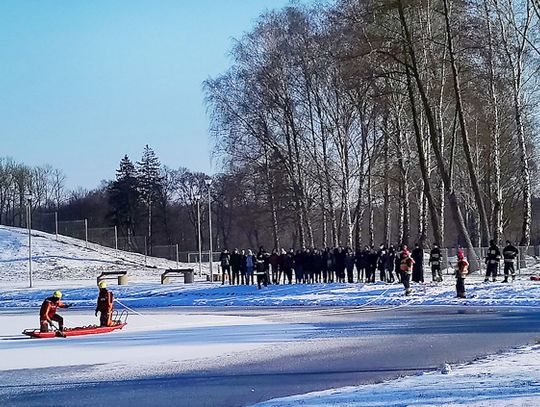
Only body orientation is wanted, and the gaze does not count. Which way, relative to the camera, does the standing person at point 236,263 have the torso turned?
toward the camera

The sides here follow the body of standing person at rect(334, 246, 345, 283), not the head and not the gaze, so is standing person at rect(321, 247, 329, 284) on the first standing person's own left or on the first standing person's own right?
on the first standing person's own right

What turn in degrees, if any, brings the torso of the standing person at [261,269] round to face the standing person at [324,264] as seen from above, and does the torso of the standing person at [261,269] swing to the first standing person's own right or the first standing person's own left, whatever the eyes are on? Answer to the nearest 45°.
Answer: approximately 90° to the first standing person's own left

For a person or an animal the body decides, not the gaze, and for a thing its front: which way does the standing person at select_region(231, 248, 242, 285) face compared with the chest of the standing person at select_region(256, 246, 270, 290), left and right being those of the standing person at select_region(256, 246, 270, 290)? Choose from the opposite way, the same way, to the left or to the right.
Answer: the same way

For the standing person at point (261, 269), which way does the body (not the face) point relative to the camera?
toward the camera

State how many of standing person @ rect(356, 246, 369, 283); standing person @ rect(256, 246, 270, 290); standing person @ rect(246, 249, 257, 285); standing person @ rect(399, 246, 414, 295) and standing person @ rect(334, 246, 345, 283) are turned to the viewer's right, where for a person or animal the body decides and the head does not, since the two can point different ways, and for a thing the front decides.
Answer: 0

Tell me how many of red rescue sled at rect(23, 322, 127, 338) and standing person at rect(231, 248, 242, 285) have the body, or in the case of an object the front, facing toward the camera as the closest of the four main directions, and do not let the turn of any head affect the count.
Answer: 1

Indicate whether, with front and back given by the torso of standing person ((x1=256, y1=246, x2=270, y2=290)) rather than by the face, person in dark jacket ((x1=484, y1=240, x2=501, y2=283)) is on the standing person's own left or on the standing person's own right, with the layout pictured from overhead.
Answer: on the standing person's own left

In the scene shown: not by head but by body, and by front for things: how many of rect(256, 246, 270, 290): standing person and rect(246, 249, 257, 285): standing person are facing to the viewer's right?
0

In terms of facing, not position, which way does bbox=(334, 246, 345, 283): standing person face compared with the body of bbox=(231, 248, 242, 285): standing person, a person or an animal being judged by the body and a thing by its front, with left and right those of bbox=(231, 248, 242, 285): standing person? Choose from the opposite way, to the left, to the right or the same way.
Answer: the same way

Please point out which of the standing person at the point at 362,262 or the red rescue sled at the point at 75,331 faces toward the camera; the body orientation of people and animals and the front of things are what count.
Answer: the standing person

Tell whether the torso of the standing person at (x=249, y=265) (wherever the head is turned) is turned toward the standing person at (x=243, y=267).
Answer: no

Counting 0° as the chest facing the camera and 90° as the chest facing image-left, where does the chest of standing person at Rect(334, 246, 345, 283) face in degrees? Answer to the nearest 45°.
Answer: approximately 0°
